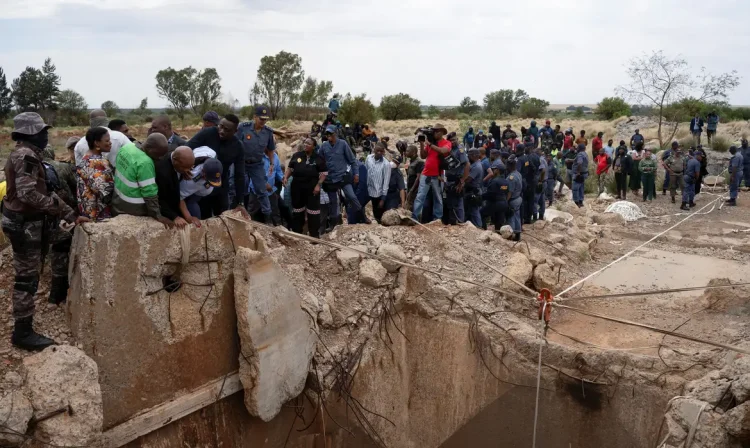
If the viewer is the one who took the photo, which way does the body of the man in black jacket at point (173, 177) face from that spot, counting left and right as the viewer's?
facing the viewer and to the right of the viewer

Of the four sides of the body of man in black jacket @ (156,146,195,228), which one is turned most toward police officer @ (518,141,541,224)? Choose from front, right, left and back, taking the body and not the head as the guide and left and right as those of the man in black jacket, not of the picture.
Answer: left

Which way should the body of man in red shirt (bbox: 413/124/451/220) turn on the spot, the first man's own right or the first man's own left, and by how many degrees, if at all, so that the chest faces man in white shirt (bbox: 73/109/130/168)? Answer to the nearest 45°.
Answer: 0° — they already face them

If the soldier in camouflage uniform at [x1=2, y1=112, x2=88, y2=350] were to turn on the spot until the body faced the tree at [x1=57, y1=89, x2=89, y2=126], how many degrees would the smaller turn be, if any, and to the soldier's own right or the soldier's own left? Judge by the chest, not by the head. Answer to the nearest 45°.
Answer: approximately 90° to the soldier's own left

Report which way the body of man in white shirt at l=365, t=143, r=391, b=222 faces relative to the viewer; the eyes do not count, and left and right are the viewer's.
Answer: facing the viewer

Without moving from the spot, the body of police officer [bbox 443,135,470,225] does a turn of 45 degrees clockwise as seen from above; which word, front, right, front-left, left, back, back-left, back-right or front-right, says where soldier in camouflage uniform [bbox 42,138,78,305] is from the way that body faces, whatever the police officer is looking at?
left

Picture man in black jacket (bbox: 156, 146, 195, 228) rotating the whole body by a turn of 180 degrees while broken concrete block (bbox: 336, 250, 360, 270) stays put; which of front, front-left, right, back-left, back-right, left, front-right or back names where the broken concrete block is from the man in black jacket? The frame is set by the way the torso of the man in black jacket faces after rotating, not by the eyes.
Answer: right

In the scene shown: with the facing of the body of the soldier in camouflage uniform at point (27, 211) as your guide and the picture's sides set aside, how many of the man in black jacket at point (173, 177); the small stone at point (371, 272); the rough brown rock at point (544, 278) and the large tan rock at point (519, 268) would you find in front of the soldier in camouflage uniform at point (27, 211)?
4

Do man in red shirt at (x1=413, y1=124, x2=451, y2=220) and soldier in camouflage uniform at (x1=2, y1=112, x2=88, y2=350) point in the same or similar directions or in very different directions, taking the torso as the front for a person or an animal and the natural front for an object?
very different directions

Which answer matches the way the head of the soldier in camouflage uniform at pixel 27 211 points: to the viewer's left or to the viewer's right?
to the viewer's right

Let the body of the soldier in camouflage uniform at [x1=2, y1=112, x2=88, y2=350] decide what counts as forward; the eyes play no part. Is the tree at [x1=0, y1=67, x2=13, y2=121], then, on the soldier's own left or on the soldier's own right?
on the soldier's own left

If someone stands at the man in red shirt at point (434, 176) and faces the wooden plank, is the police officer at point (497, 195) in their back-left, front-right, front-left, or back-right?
back-left

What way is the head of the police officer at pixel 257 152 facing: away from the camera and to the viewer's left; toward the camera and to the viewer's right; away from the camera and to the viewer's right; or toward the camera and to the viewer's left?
toward the camera and to the viewer's right

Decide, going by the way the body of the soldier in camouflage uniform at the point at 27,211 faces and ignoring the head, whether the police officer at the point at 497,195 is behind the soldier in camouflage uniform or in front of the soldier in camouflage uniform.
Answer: in front

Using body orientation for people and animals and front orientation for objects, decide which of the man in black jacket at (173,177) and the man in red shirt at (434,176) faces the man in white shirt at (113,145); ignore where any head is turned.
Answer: the man in red shirt

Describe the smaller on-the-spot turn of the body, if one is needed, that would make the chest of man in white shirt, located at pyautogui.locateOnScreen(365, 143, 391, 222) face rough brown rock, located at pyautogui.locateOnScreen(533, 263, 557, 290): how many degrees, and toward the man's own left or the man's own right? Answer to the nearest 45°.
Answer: approximately 45° to the man's own left

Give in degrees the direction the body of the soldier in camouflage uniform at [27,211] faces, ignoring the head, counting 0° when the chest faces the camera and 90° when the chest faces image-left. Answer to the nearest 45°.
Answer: approximately 270°
